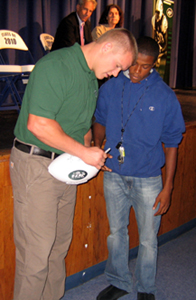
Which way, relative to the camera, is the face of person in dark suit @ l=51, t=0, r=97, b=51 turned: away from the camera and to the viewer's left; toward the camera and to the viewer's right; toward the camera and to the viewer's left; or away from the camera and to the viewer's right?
toward the camera and to the viewer's right

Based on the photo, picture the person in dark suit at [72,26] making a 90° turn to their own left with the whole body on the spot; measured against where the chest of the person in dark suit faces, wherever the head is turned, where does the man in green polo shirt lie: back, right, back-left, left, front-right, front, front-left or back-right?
back-right

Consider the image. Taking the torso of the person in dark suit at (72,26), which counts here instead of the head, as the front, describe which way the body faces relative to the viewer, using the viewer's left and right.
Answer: facing the viewer and to the right of the viewer

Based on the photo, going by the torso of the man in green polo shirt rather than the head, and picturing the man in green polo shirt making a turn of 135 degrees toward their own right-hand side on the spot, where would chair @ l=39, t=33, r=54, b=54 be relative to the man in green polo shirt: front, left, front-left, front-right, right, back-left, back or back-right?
back-right

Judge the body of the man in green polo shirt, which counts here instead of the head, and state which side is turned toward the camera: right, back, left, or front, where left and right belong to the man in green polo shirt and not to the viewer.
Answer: right
